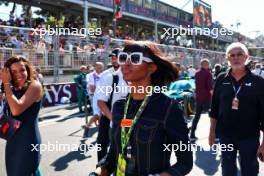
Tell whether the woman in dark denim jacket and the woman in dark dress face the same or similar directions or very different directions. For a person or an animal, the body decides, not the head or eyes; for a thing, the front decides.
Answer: same or similar directions

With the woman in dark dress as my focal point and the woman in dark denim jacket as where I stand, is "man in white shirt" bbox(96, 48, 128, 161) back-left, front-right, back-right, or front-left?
front-right

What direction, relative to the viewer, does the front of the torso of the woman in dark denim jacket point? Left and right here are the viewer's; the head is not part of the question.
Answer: facing the viewer and to the left of the viewer

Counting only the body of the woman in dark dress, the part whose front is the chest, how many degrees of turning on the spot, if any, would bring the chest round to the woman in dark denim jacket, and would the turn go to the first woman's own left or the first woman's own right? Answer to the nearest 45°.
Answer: approximately 90° to the first woman's own left

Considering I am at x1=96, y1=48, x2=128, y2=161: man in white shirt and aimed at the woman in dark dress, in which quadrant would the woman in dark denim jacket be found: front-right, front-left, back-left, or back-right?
front-left

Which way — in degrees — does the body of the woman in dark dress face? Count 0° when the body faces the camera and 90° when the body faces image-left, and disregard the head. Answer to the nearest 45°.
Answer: approximately 45°

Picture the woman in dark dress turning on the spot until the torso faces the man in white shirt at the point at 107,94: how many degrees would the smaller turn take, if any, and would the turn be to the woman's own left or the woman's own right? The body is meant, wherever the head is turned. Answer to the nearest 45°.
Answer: approximately 180°

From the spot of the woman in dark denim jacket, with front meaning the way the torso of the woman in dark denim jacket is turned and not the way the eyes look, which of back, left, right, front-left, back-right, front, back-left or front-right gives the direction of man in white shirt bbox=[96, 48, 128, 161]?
back-right

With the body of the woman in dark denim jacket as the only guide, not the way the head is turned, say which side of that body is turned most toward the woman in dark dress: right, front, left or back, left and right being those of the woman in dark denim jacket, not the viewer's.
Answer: right

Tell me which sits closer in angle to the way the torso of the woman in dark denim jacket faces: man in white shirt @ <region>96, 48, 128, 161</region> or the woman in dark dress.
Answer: the woman in dark dress

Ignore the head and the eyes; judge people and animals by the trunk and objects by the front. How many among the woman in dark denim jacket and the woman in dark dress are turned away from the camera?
0

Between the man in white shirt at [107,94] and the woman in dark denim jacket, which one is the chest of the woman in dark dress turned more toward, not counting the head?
the woman in dark denim jacket
